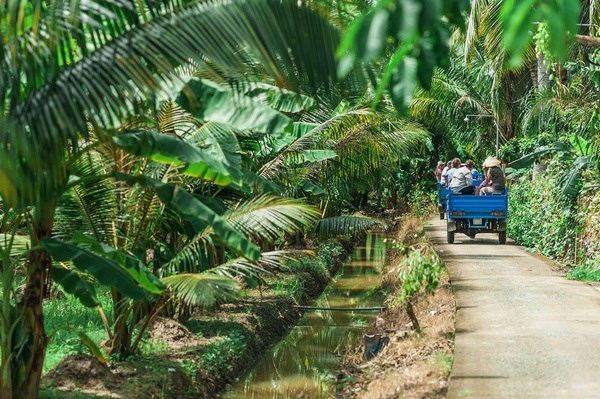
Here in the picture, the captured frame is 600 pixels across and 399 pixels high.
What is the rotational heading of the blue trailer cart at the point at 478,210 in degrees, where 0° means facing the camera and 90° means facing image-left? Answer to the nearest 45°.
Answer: approximately 180°

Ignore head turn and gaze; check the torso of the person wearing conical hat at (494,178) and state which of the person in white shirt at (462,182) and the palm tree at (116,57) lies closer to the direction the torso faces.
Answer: the person in white shirt

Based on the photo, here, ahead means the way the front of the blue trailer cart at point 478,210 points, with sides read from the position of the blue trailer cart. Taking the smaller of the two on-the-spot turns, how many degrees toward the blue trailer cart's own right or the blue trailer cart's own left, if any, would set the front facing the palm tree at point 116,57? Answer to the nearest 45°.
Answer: approximately 180°

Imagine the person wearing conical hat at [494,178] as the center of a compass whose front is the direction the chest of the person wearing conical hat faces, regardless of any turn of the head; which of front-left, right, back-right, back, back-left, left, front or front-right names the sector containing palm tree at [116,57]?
left
